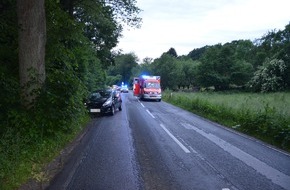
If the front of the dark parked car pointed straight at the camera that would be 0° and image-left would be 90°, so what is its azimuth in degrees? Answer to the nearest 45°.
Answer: approximately 45°
